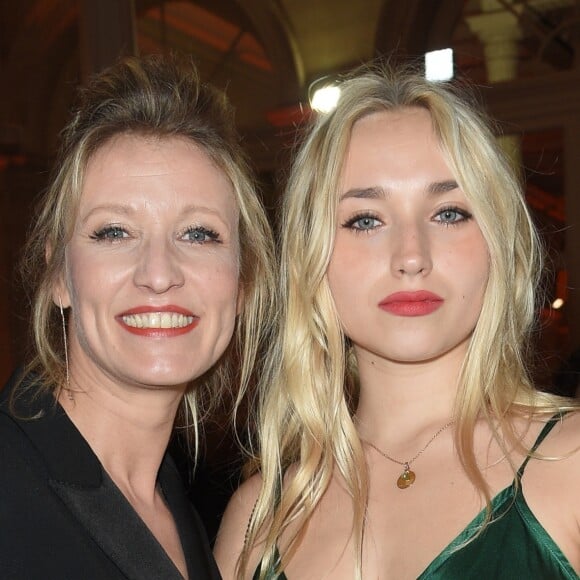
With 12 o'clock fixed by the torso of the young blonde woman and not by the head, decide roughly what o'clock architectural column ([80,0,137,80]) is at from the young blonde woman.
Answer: The architectural column is roughly at 5 o'clock from the young blonde woman.

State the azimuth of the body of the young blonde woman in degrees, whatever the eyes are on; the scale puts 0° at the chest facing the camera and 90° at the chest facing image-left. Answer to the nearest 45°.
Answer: approximately 0°

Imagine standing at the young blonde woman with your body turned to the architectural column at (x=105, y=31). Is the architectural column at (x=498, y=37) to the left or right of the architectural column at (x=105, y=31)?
right

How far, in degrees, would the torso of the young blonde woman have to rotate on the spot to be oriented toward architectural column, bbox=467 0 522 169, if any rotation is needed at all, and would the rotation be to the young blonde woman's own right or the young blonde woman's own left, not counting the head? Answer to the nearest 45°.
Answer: approximately 180°
